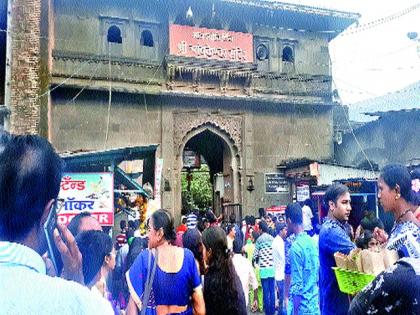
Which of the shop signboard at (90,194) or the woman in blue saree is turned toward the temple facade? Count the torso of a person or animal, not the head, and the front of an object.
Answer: the woman in blue saree

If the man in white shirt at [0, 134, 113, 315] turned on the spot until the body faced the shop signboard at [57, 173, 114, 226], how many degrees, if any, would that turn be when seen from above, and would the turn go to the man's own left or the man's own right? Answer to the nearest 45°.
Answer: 0° — they already face it

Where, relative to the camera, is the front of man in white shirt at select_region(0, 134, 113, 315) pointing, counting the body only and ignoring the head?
away from the camera

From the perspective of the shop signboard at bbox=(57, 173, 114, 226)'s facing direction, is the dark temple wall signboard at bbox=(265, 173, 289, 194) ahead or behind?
behind

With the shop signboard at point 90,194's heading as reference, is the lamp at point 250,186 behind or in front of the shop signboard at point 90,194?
behind

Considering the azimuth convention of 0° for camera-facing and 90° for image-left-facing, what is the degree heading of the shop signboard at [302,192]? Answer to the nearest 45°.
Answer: approximately 0°

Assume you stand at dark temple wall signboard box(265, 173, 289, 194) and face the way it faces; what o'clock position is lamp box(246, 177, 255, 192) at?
The lamp is roughly at 2 o'clock from the dark temple wall signboard.

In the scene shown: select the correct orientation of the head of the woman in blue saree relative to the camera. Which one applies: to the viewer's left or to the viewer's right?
to the viewer's left

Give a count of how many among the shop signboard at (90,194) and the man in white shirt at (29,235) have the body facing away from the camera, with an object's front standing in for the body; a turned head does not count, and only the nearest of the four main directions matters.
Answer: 1

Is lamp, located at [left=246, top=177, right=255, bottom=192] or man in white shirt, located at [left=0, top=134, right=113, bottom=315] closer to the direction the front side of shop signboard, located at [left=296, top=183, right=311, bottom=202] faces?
the man in white shirt

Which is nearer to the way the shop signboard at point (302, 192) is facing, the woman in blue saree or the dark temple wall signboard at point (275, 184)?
the woman in blue saree

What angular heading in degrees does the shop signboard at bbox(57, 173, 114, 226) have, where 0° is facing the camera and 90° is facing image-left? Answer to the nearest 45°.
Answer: approximately 0°

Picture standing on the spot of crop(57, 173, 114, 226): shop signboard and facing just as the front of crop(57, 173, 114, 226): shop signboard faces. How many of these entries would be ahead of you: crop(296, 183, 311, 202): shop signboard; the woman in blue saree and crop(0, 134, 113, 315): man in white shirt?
2
